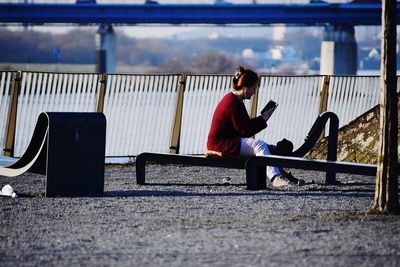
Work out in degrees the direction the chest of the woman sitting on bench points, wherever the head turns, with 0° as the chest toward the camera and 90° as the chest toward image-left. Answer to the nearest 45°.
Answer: approximately 270°

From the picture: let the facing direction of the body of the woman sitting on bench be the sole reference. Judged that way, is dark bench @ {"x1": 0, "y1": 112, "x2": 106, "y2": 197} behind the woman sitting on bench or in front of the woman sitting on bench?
behind

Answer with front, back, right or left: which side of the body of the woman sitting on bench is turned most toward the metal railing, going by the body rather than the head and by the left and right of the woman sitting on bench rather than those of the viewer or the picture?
left
